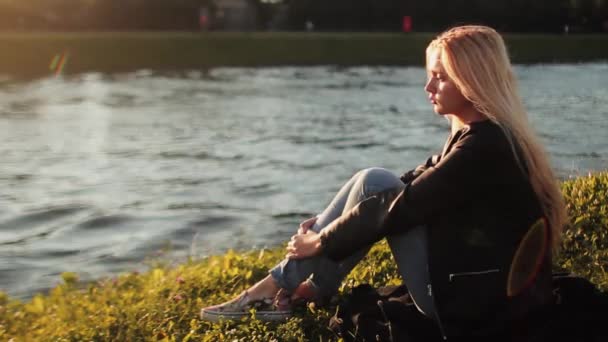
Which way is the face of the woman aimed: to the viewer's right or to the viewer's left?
to the viewer's left

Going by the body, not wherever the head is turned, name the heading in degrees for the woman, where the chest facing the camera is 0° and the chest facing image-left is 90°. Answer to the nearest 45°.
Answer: approximately 90°
